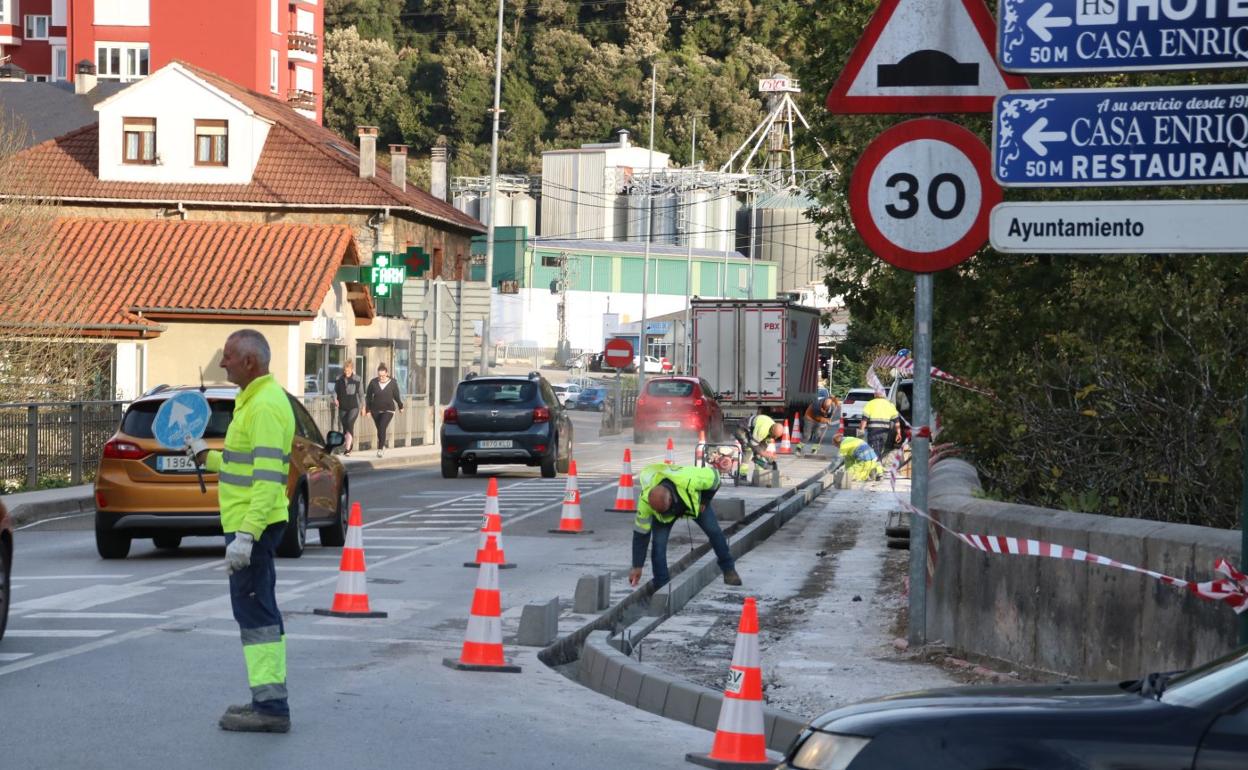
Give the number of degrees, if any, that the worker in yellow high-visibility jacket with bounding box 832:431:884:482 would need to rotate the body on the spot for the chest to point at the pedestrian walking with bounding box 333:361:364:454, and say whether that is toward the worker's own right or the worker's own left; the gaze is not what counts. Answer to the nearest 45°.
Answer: approximately 45° to the worker's own right

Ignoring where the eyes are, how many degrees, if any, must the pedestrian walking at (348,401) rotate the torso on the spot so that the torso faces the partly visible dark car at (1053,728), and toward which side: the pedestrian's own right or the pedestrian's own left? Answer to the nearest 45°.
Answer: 0° — they already face it

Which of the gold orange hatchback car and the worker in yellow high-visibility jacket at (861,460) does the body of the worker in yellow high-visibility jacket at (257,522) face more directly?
the gold orange hatchback car

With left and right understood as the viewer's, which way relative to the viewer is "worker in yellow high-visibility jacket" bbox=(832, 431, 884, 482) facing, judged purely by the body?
facing to the left of the viewer

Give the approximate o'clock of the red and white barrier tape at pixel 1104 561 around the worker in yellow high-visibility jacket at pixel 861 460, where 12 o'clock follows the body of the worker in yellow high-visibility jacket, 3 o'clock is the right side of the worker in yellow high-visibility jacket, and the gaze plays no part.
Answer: The red and white barrier tape is roughly at 9 o'clock from the worker in yellow high-visibility jacket.

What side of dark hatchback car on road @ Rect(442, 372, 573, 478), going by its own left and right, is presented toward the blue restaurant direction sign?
back

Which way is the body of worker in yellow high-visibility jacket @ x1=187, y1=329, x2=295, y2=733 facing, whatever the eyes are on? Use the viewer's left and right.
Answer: facing to the left of the viewer

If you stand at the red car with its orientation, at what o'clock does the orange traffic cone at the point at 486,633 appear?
The orange traffic cone is roughly at 6 o'clock from the red car.

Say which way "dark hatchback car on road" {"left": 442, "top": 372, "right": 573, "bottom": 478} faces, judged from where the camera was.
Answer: facing away from the viewer
